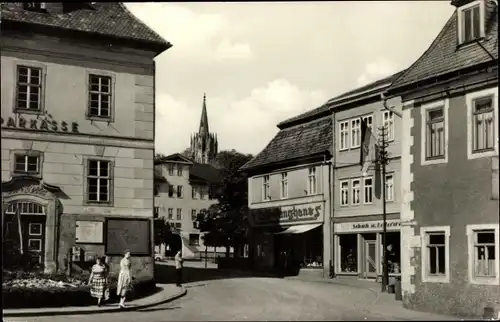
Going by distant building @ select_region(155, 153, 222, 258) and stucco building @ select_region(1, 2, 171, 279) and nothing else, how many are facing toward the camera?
2

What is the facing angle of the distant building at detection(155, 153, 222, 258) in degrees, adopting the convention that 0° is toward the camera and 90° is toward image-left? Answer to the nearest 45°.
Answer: approximately 0°

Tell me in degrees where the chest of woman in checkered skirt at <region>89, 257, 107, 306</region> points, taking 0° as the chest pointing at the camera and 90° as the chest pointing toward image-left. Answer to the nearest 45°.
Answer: approximately 0°

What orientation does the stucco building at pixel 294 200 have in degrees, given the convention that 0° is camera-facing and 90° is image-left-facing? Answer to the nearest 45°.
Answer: approximately 45°
